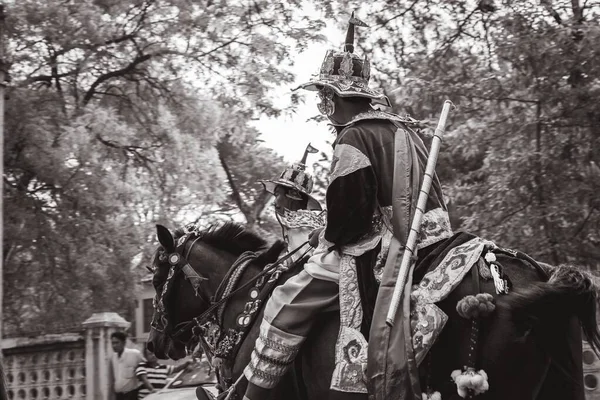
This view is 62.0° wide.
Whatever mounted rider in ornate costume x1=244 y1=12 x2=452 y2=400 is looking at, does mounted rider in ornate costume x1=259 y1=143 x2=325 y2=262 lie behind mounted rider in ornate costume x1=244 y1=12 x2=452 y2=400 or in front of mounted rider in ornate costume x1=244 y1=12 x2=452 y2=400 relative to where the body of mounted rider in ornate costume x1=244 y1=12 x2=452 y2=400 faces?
in front

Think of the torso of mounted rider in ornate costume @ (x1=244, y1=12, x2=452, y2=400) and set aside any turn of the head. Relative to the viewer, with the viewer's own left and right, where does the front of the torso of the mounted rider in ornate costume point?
facing away from the viewer and to the left of the viewer

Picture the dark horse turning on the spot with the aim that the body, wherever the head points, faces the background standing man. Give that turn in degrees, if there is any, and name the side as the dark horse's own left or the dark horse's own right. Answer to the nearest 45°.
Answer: approximately 45° to the dark horse's own right

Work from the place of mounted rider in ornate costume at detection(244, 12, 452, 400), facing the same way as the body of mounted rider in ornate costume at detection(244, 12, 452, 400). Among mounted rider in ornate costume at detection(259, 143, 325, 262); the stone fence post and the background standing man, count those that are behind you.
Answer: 0

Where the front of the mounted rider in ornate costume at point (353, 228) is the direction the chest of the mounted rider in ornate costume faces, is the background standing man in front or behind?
in front

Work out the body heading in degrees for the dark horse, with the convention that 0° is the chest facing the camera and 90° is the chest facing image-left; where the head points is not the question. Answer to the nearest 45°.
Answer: approximately 90°
